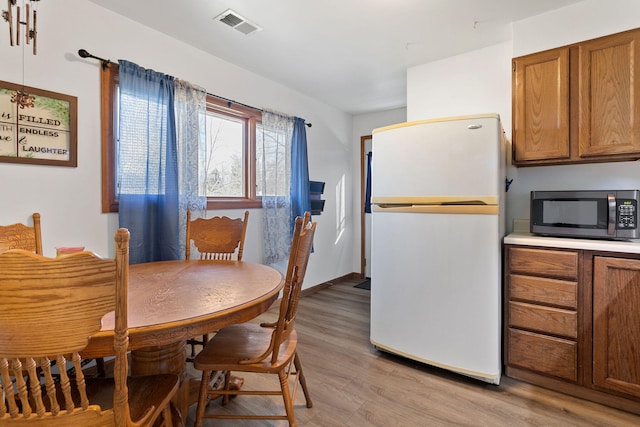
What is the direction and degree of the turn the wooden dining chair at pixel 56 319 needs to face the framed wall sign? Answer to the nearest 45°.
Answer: approximately 45° to its left

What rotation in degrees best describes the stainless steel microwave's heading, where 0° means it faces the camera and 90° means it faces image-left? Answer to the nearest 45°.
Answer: approximately 0°

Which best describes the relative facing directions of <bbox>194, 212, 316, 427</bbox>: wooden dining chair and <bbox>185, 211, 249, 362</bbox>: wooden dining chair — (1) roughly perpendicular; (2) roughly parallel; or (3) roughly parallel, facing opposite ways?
roughly perpendicular

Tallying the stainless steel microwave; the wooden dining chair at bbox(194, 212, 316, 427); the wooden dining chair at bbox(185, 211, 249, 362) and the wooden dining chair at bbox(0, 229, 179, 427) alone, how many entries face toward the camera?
2

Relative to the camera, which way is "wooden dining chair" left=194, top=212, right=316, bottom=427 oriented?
to the viewer's left

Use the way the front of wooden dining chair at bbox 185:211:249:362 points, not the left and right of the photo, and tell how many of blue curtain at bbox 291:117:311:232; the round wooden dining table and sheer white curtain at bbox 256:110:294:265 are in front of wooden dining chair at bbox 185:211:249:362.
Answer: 1

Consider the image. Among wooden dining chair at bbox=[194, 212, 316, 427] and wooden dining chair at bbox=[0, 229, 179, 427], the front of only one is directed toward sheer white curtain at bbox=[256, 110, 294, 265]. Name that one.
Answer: wooden dining chair at bbox=[0, 229, 179, 427]

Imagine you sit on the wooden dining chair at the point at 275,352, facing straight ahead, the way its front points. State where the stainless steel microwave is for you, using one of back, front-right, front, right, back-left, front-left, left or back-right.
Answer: back

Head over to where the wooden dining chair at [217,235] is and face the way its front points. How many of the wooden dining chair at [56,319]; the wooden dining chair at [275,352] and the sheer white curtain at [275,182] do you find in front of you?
2

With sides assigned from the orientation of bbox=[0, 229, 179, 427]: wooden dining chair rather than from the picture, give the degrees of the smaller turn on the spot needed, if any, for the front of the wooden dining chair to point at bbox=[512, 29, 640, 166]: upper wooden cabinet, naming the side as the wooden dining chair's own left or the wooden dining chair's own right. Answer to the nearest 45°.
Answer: approximately 45° to the wooden dining chair's own right

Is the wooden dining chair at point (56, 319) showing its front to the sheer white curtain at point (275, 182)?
yes

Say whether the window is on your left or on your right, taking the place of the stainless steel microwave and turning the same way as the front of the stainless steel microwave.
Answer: on your right

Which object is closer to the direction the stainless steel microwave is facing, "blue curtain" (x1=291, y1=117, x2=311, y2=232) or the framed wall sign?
the framed wall sign

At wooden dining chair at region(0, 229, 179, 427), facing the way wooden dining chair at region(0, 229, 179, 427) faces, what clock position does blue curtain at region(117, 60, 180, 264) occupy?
The blue curtain is roughly at 11 o'clock from the wooden dining chair.

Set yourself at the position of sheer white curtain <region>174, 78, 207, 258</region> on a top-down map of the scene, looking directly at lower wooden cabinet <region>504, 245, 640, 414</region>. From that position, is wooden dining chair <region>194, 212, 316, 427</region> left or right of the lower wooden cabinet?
right

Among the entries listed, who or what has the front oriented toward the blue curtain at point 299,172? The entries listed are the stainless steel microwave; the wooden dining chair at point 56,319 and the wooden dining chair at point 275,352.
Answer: the wooden dining chair at point 56,319

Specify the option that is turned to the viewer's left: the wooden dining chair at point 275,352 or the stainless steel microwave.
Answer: the wooden dining chair
